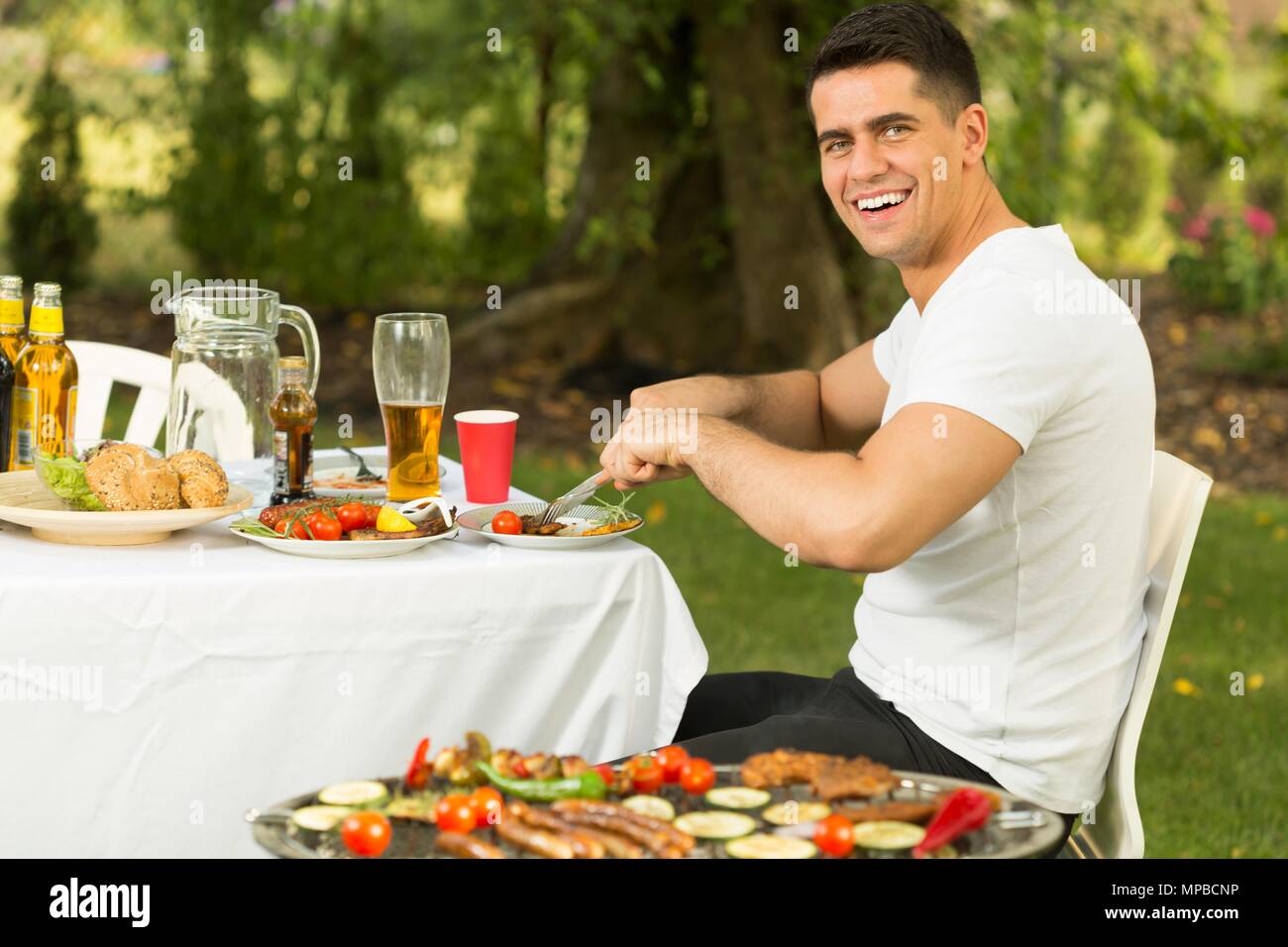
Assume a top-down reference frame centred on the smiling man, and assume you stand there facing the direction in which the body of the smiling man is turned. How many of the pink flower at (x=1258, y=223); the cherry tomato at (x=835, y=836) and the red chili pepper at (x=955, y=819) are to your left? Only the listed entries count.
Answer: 2

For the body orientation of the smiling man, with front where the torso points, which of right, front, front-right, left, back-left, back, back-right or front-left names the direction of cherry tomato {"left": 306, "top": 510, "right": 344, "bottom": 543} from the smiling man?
front

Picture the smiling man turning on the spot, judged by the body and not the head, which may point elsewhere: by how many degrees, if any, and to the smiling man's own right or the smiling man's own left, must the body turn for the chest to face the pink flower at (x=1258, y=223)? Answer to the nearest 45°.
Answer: approximately 90° to the smiling man's own right

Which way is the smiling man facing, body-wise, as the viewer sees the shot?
to the viewer's left

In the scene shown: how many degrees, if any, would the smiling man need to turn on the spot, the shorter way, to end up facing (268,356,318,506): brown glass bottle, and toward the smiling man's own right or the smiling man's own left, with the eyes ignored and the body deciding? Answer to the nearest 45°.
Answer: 0° — they already face it

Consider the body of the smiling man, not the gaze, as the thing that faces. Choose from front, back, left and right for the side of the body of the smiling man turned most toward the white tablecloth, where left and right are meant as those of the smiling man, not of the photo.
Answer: front

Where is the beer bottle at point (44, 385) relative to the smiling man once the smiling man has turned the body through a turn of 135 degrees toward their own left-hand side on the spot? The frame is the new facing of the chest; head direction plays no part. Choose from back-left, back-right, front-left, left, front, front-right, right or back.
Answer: back-right

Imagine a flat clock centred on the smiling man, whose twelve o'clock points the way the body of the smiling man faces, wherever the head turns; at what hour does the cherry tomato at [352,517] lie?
The cherry tomato is roughly at 12 o'clock from the smiling man.

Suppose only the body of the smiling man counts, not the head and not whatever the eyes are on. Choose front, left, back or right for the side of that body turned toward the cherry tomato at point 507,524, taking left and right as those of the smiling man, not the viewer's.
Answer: front

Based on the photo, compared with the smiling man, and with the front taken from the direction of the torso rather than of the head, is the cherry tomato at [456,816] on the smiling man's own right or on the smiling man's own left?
on the smiling man's own left
